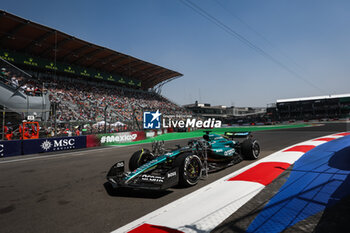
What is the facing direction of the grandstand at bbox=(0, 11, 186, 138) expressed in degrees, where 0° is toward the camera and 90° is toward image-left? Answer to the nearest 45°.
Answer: approximately 315°
